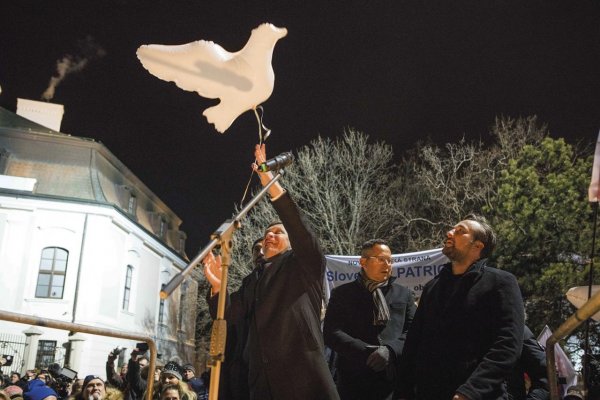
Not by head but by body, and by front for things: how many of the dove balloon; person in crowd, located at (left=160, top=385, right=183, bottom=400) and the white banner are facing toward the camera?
2

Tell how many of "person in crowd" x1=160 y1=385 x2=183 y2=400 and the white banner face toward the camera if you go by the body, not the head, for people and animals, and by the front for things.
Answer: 2

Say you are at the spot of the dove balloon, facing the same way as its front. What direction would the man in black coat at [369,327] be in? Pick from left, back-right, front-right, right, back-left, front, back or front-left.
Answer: front-left

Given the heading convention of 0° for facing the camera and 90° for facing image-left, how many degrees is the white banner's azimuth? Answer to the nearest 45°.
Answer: approximately 0°

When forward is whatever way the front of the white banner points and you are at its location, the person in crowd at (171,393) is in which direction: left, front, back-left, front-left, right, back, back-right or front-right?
front-right

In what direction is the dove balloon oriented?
to the viewer's right

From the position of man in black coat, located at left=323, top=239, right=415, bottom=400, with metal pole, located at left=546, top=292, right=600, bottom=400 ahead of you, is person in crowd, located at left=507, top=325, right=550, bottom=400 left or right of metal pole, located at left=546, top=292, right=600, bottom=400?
left
